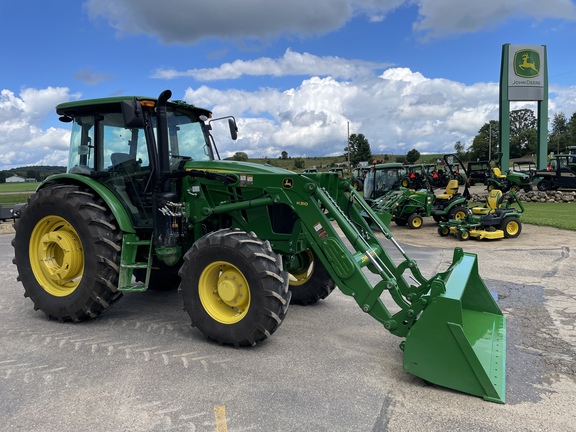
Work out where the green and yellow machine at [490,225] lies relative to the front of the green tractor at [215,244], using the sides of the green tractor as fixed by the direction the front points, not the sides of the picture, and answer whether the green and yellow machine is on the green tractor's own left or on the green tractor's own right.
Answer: on the green tractor's own left

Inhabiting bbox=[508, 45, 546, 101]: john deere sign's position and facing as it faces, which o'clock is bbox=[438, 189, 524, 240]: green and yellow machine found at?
The green and yellow machine is roughly at 12 o'clock from the john deere sign.

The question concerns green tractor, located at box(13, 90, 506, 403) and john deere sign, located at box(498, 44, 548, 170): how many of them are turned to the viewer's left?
0

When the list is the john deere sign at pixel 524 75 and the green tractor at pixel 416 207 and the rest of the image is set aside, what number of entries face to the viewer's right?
0

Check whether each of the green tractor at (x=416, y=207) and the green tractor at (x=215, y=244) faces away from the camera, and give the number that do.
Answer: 0

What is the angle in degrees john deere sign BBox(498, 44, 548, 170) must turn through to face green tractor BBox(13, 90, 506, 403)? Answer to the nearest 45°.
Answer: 0° — it already faces it

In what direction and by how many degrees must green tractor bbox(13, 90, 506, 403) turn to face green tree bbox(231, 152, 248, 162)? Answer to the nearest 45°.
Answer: approximately 135° to its left

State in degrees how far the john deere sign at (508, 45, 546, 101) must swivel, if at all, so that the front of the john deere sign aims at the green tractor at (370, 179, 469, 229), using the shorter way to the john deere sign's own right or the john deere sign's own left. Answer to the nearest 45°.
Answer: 0° — it already faces it

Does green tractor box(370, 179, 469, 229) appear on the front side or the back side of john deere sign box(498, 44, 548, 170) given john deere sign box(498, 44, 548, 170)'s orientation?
on the front side

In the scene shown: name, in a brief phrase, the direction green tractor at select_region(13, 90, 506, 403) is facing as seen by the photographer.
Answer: facing the viewer and to the right of the viewer

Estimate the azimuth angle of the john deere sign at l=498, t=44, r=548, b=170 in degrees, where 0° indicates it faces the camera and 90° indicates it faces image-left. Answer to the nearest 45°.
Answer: approximately 0°
